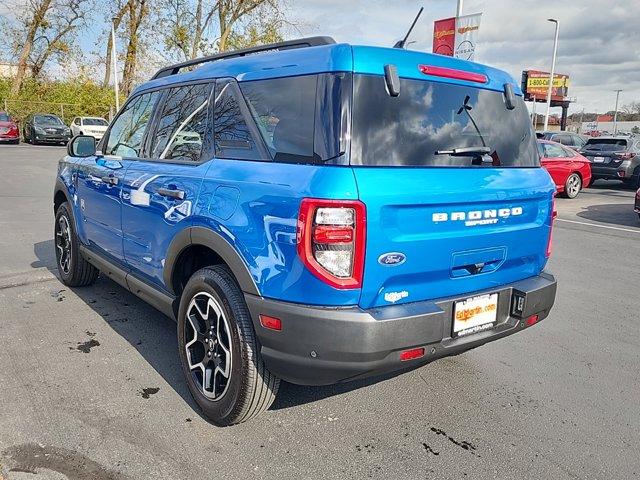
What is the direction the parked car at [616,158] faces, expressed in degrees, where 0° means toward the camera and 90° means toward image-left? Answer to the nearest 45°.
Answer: approximately 225°

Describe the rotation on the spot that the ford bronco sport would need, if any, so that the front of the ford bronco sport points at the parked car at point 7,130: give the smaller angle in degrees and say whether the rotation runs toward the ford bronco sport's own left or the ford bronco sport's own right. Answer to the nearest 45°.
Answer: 0° — it already faces it

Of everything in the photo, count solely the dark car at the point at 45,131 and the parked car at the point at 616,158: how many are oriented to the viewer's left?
0

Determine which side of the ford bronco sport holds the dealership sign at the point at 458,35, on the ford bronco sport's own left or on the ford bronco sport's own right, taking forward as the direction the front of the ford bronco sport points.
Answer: on the ford bronco sport's own right

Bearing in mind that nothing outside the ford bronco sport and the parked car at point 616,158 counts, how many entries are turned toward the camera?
0

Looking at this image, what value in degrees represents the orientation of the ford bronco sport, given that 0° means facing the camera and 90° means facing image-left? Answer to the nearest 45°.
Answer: approximately 135°
